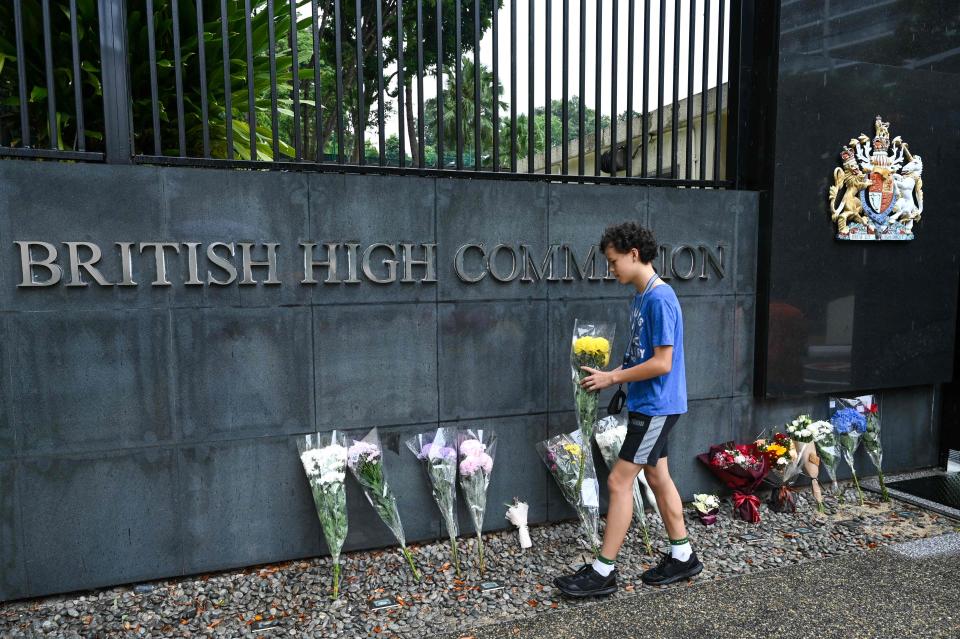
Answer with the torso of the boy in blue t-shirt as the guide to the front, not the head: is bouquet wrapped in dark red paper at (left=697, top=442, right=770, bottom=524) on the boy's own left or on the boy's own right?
on the boy's own right

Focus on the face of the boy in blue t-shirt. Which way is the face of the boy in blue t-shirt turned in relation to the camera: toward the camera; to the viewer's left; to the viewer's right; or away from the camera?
to the viewer's left

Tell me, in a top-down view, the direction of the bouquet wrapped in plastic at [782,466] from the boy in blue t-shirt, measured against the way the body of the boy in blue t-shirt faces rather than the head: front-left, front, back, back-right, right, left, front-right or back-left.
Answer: back-right

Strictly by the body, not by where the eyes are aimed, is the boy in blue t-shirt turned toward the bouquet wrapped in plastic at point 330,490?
yes

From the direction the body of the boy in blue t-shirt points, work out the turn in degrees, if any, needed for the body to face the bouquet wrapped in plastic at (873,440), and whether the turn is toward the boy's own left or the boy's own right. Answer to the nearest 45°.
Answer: approximately 135° to the boy's own right

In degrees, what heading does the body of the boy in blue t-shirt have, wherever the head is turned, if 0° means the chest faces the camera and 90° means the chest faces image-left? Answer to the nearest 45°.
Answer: approximately 90°

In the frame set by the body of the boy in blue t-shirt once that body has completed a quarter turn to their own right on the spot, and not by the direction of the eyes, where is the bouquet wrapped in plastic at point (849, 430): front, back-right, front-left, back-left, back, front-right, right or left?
front-right
